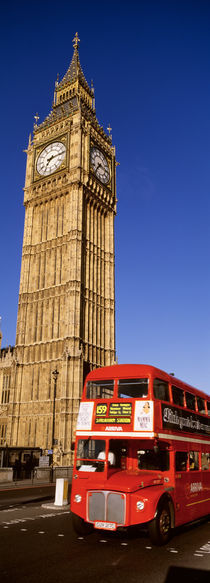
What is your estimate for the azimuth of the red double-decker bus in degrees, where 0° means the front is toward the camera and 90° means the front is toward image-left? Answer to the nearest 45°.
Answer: approximately 45°

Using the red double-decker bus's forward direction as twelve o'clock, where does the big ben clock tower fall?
The big ben clock tower is roughly at 4 o'clock from the red double-decker bus.
